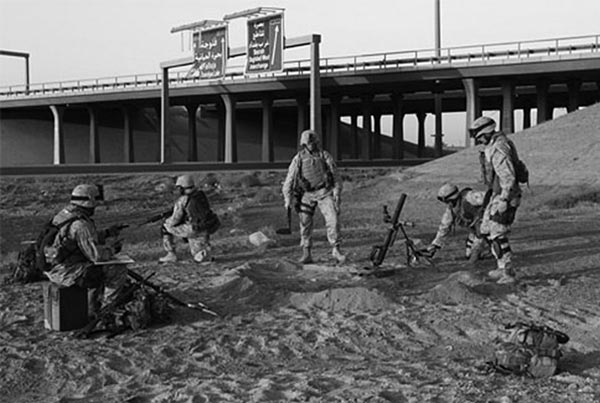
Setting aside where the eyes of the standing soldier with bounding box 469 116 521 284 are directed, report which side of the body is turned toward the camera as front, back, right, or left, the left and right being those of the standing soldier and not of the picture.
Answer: left

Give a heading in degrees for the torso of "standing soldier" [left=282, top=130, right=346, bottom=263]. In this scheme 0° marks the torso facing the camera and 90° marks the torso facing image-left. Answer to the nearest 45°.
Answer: approximately 0°

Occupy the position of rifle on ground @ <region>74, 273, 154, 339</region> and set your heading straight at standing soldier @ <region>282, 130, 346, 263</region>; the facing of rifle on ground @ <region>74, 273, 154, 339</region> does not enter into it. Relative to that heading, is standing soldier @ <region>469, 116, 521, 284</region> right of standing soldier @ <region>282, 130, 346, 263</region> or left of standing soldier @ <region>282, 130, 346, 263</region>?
right

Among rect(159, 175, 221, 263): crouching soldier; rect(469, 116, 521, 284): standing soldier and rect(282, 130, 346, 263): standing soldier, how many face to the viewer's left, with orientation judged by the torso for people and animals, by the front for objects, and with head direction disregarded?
2

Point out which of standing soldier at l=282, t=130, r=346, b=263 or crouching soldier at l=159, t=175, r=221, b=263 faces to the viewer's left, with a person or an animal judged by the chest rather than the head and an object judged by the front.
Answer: the crouching soldier

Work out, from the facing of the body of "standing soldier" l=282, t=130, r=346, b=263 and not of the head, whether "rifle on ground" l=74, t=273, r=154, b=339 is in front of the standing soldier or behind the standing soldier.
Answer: in front

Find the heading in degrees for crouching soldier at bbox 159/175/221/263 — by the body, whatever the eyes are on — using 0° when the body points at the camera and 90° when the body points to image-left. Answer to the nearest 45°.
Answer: approximately 90°

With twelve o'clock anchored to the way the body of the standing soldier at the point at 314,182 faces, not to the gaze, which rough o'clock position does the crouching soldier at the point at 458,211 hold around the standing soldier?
The crouching soldier is roughly at 9 o'clock from the standing soldier.

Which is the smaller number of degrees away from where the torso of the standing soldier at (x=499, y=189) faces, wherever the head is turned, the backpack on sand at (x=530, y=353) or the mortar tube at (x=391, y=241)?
the mortar tube

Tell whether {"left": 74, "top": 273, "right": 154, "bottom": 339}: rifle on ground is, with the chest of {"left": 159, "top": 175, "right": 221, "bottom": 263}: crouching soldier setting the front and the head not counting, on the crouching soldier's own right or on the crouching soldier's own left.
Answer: on the crouching soldier's own left

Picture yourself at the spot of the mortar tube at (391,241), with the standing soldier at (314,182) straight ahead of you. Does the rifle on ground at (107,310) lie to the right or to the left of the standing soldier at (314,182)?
left

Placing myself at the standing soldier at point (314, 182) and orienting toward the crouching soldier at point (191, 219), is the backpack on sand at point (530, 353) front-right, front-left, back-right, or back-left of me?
back-left

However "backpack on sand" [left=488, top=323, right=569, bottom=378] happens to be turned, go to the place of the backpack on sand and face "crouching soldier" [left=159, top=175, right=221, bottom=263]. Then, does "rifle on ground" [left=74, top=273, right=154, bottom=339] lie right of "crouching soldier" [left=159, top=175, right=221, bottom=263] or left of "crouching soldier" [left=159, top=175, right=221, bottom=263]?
left
